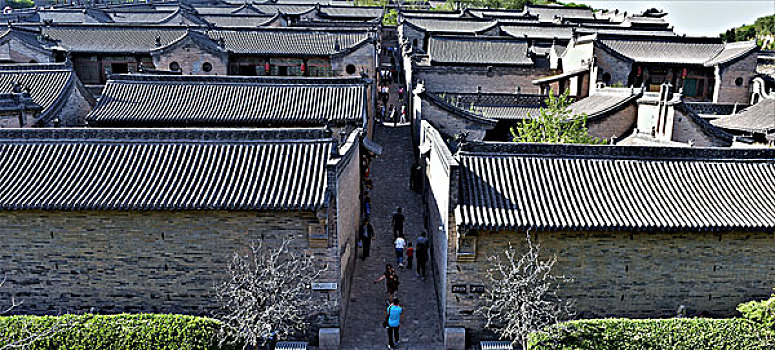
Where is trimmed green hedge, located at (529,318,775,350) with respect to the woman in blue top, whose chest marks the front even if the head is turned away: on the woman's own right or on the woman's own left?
on the woman's own right

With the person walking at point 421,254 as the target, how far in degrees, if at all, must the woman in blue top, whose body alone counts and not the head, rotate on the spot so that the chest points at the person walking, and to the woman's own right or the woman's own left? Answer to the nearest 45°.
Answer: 0° — they already face them

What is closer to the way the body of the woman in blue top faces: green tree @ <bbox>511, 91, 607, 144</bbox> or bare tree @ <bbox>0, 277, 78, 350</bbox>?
the green tree

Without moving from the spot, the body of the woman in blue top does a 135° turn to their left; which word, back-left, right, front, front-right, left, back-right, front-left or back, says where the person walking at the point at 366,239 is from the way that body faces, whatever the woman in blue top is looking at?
back-right

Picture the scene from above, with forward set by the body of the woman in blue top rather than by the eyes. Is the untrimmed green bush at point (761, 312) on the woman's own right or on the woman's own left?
on the woman's own right

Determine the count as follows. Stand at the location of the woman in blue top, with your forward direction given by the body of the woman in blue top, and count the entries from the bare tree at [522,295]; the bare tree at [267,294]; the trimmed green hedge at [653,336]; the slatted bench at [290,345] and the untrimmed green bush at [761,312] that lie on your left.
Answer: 2

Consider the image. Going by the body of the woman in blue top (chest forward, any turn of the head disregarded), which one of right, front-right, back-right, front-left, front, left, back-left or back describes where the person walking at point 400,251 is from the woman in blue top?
front

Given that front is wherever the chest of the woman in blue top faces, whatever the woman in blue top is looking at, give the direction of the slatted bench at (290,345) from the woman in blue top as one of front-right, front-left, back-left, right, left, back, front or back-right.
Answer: left

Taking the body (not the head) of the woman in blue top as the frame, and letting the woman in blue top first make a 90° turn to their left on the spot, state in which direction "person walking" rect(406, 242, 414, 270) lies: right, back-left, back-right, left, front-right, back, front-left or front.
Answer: right

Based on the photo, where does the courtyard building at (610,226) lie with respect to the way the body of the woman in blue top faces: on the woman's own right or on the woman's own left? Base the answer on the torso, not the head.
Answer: on the woman's own right

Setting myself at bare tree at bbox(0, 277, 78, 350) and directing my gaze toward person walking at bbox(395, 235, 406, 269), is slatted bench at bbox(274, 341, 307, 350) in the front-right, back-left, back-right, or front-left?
front-right

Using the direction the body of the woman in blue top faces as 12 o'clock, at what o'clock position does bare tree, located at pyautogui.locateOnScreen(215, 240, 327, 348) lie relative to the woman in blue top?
The bare tree is roughly at 9 o'clock from the woman in blue top.

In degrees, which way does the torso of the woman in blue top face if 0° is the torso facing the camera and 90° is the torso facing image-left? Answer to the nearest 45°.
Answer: approximately 180°

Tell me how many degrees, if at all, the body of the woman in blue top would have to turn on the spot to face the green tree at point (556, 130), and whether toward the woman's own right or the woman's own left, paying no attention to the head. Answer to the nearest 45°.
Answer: approximately 45° to the woman's own right

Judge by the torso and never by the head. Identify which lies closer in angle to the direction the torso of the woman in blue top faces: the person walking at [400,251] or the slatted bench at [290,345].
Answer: the person walking

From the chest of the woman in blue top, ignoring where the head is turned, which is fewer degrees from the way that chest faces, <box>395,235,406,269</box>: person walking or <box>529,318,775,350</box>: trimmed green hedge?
the person walking
